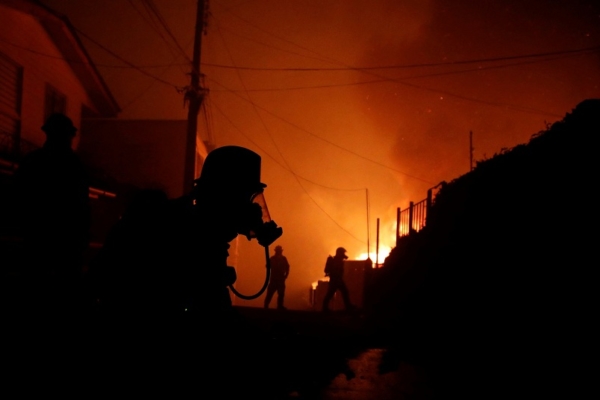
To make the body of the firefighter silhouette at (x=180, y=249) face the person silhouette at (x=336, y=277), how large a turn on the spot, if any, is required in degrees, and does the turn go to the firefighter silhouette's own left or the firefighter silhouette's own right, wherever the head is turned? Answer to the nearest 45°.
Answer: approximately 90° to the firefighter silhouette's own left

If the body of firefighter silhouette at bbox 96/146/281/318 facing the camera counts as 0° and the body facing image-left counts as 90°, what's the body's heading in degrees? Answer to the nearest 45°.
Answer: approximately 270°

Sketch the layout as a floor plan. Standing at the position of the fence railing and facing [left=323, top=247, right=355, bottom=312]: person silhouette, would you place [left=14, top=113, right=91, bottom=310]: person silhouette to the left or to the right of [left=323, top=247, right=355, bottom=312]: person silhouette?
left

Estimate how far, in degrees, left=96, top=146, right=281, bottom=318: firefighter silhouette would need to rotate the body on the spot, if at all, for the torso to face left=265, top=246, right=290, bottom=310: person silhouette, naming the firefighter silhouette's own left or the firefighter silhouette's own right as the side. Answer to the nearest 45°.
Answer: approximately 90° to the firefighter silhouette's own left

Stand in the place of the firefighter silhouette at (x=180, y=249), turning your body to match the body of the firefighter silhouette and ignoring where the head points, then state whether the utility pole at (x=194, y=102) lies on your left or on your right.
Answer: on your left
